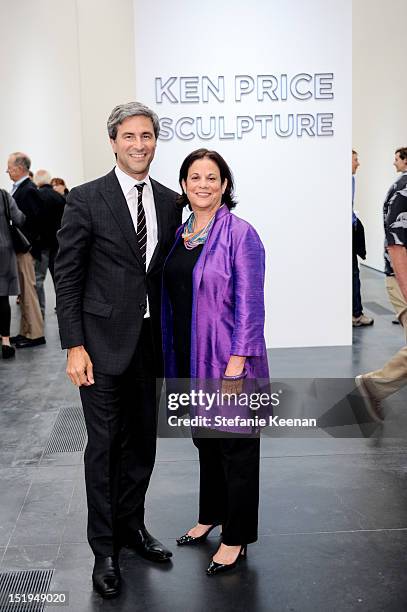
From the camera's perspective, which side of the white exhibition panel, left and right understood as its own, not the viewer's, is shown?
front

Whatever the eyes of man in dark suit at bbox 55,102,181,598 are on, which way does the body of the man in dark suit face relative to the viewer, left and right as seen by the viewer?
facing the viewer and to the right of the viewer

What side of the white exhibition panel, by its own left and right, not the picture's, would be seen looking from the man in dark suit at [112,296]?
front

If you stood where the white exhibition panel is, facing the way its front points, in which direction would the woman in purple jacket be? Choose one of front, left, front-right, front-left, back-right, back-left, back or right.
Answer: front

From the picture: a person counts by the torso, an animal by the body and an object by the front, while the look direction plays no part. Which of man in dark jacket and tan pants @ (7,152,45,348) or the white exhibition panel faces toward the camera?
the white exhibition panel

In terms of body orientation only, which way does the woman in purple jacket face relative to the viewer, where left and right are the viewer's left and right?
facing the viewer and to the left of the viewer

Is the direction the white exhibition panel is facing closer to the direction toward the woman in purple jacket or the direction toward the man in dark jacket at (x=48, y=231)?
the woman in purple jacket
